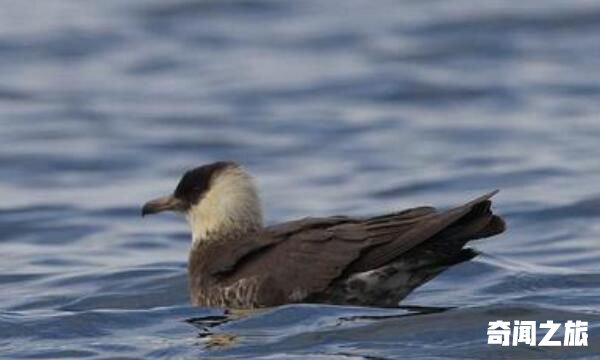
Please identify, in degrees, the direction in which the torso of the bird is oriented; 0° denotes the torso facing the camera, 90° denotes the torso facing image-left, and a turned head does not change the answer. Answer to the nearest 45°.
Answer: approximately 90°
